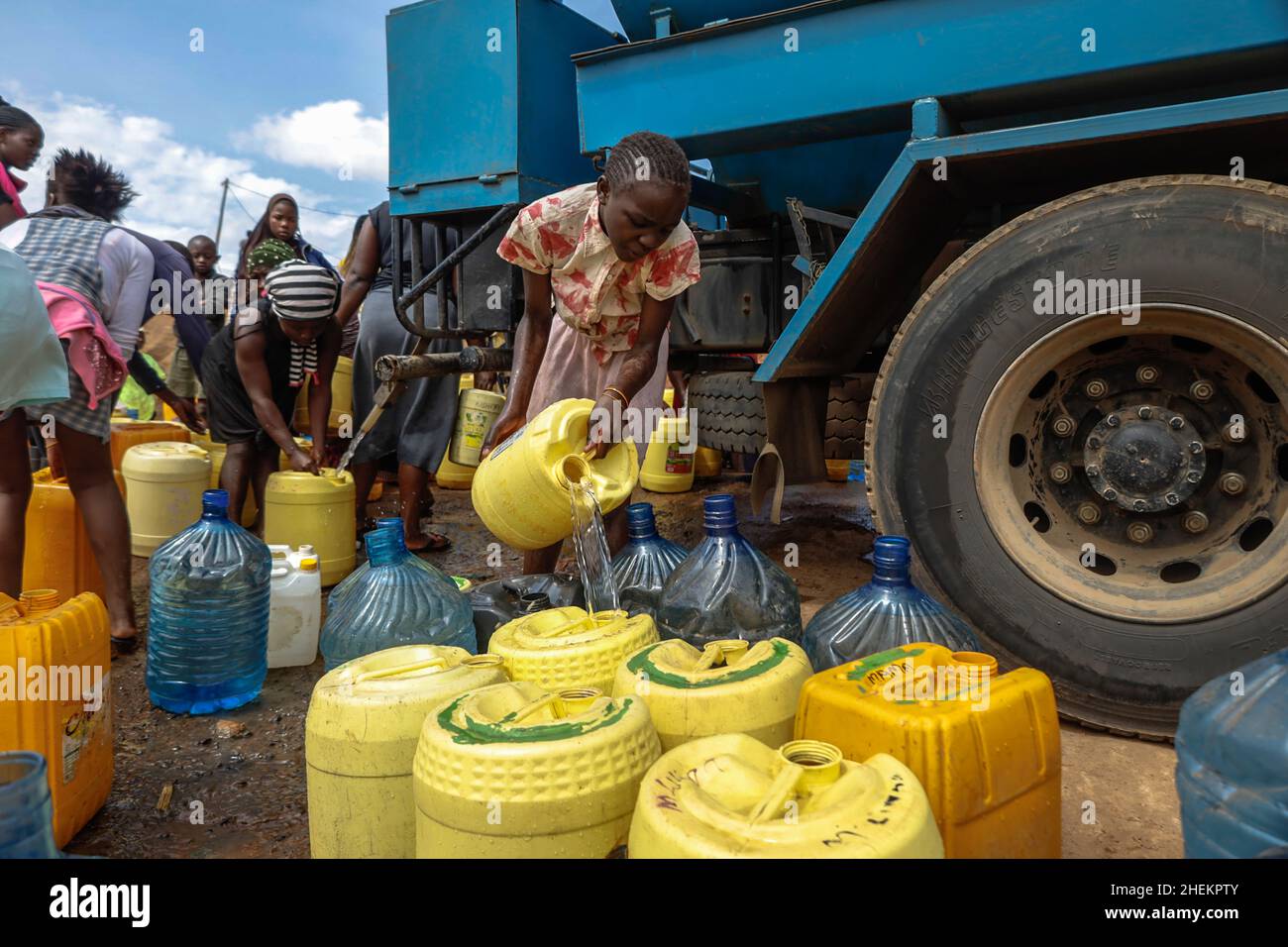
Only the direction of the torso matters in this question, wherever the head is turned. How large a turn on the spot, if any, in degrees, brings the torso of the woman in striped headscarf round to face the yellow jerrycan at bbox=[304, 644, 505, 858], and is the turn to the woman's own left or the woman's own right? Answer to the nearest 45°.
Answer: approximately 45° to the woman's own right

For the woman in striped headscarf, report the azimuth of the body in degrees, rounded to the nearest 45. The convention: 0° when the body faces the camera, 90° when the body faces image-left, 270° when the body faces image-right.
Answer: approximately 315°

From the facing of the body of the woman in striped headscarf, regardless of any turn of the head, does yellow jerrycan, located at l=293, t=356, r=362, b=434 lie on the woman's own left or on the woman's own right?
on the woman's own left
